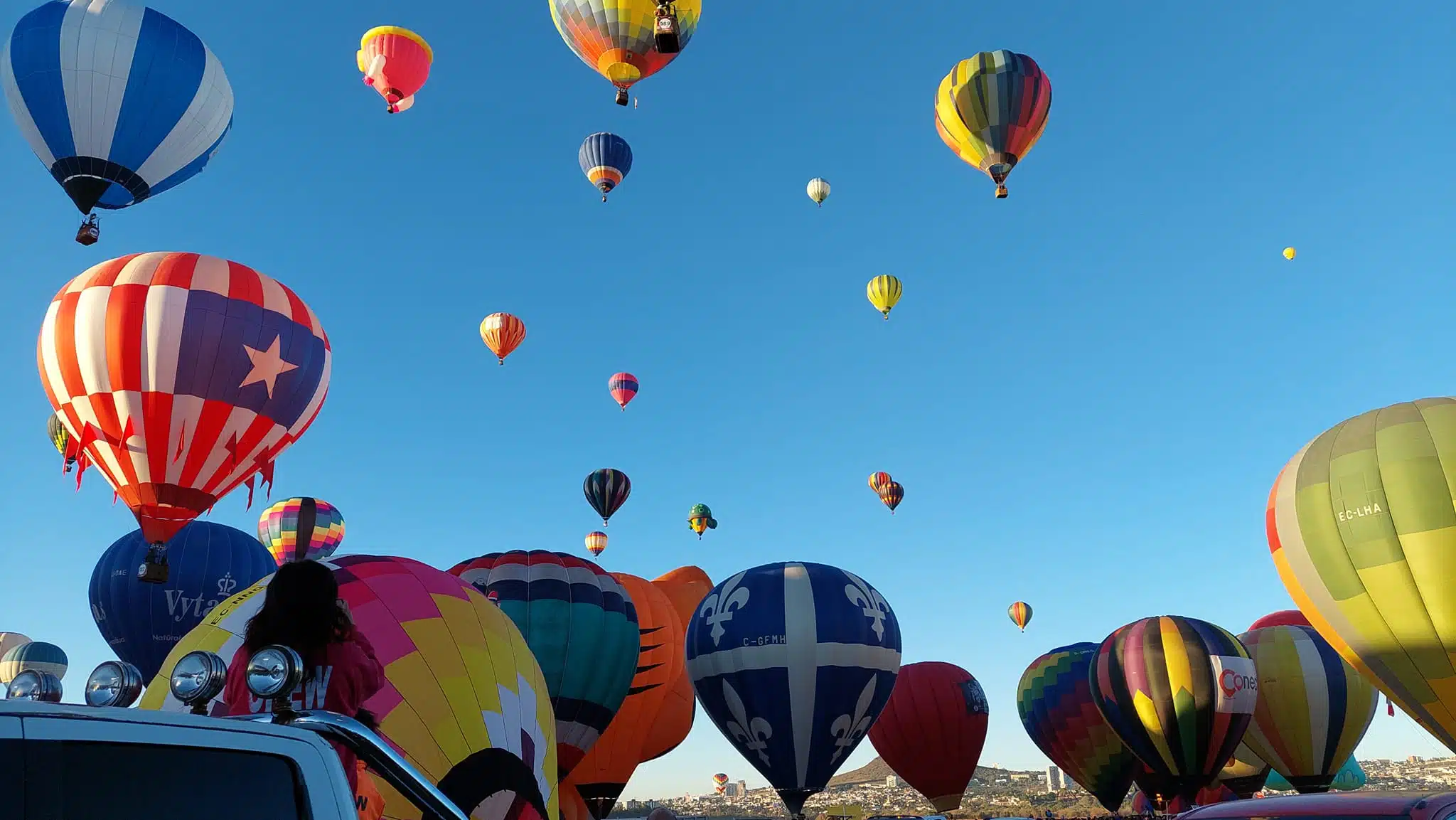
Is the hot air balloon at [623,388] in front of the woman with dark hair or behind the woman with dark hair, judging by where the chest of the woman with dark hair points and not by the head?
in front

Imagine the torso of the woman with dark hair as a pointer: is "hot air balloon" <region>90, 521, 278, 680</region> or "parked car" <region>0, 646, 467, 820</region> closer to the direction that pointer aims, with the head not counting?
the hot air balloon

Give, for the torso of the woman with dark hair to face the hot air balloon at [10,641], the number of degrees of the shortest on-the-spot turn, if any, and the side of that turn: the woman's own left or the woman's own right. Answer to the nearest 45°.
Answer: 0° — they already face it

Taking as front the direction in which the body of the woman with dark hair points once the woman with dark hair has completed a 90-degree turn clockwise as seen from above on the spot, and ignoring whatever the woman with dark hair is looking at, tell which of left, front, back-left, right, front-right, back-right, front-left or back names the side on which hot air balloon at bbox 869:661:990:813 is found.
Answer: front-left

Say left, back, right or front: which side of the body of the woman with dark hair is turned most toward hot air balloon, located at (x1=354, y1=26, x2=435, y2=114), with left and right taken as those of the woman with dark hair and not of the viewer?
front

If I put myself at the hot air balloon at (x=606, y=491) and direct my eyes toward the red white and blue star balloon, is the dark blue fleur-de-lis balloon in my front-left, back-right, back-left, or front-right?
front-left

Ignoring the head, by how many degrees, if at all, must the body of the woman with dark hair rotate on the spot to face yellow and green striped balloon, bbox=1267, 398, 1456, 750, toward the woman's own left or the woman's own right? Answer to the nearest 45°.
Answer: approximately 45° to the woman's own right

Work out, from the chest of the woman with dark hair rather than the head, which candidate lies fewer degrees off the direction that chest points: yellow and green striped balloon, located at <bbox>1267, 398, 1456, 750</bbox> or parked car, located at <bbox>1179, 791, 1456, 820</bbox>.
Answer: the yellow and green striped balloon

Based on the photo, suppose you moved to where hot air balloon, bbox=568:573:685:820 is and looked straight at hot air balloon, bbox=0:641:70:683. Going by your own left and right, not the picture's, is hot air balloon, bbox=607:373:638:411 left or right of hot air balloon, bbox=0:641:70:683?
right

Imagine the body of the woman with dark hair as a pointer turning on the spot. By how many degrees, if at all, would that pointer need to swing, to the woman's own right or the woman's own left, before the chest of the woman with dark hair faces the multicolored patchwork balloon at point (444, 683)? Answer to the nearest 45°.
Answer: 0° — they already face it

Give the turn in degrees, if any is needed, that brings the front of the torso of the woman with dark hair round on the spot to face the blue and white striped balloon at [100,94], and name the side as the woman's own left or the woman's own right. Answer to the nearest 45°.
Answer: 0° — they already face it

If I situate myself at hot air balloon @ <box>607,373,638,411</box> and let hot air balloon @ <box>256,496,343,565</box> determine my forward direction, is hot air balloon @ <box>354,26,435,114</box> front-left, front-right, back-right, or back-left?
front-left

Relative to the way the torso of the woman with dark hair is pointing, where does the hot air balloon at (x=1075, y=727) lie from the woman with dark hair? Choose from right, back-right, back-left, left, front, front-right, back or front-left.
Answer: front-right

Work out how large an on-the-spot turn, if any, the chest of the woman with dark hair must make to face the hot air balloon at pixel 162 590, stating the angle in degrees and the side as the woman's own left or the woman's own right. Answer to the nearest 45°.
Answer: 0° — they already face it

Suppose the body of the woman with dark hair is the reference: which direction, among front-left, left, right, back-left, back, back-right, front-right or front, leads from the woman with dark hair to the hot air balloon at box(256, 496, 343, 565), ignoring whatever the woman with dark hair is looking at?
front

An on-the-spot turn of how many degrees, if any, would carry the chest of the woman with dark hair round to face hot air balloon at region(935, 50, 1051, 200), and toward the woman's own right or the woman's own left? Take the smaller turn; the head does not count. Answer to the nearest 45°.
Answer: approximately 45° to the woman's own right

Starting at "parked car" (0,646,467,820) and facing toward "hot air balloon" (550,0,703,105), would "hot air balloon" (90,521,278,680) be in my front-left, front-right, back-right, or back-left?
front-left

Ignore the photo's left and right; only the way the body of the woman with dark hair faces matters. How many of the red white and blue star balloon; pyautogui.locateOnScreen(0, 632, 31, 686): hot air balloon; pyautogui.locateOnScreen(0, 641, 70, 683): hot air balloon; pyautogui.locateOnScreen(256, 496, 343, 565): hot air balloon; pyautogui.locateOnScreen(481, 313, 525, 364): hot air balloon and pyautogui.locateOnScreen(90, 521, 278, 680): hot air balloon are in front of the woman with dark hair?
6

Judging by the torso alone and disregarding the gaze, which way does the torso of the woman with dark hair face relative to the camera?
away from the camera

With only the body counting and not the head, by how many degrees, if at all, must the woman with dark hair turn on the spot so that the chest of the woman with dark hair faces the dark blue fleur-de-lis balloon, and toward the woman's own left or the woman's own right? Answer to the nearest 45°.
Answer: approximately 45° to the woman's own right

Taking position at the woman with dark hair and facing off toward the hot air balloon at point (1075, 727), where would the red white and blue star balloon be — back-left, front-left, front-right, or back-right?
front-left

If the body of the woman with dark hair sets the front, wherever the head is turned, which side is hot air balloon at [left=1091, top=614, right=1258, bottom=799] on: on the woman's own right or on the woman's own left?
on the woman's own right
